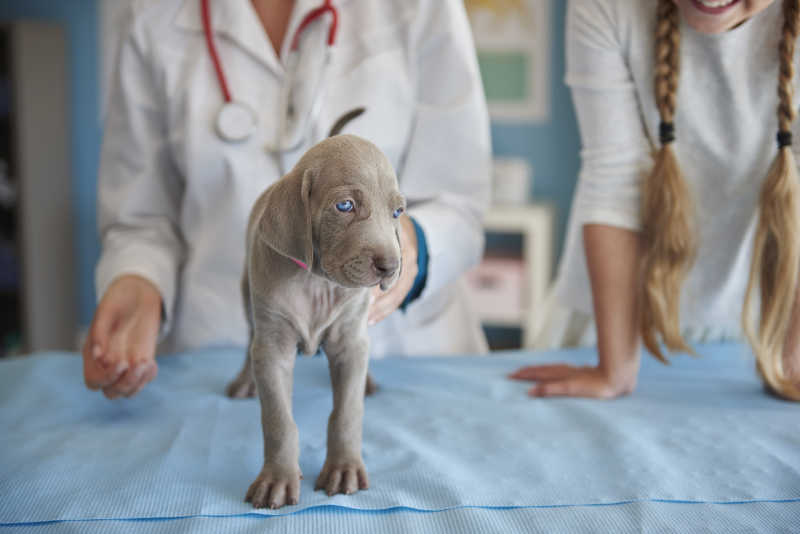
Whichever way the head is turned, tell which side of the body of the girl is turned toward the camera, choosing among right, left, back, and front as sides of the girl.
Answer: front

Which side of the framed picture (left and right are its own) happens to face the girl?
front

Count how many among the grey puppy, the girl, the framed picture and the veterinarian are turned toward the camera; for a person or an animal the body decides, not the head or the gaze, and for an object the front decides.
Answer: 4

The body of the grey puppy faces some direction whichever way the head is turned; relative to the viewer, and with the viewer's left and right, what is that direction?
facing the viewer

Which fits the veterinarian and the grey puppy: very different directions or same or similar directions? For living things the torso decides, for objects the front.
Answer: same or similar directions

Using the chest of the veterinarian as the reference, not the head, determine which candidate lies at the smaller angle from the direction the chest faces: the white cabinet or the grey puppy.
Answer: the grey puppy

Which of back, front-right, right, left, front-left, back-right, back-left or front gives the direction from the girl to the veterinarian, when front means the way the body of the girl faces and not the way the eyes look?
right

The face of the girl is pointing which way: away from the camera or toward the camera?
toward the camera

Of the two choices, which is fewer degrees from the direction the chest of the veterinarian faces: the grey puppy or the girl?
the grey puppy
